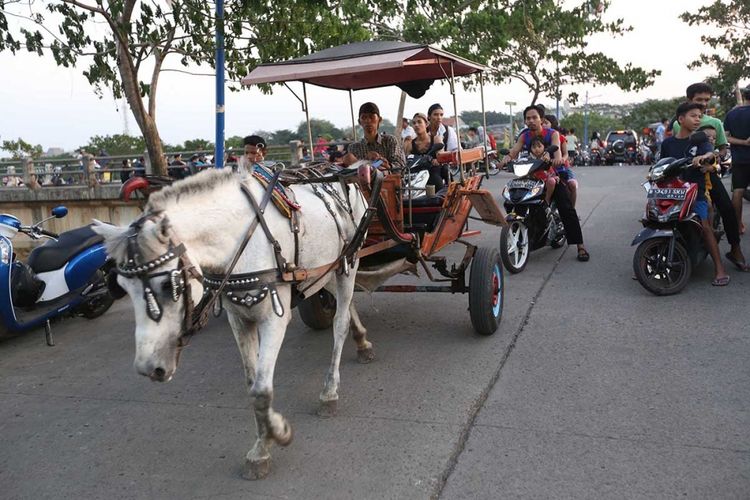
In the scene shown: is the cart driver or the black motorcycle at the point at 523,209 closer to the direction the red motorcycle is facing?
the cart driver

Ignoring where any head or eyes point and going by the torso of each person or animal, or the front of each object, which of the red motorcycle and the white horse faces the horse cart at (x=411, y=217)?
the red motorcycle

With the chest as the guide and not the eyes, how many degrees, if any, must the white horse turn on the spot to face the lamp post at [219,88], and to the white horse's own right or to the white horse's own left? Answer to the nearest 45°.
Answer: approximately 135° to the white horse's own right

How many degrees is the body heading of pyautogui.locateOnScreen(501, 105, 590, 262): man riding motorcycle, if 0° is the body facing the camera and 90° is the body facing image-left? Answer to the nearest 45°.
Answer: approximately 45°

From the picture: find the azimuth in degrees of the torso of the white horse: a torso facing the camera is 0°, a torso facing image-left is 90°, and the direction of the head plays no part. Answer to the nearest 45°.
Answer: approximately 45°

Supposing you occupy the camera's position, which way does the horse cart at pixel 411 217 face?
facing the viewer and to the left of the viewer

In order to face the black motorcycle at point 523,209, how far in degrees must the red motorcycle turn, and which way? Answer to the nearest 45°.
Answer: approximately 90° to its right

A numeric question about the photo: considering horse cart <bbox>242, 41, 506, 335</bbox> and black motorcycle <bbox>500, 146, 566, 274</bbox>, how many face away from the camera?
0

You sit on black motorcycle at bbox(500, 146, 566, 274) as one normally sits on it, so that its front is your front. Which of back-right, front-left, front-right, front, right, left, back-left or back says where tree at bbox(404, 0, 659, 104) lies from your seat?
back-right
